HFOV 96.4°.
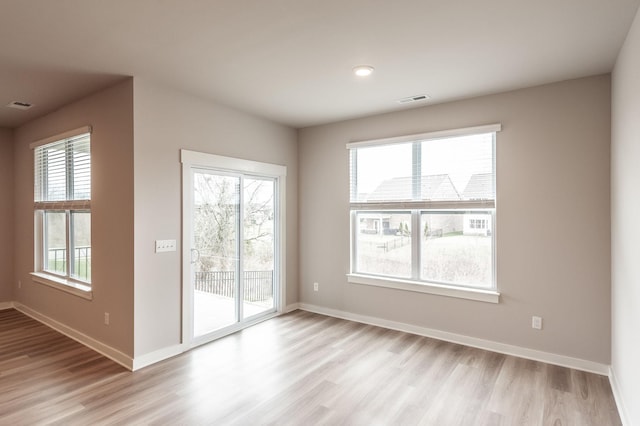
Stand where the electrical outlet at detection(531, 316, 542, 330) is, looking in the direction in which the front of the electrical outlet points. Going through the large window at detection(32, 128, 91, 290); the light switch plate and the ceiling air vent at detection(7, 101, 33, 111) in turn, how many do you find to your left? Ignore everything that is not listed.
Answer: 0

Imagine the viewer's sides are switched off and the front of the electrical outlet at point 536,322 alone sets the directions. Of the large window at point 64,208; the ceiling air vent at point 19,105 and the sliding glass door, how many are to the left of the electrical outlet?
0

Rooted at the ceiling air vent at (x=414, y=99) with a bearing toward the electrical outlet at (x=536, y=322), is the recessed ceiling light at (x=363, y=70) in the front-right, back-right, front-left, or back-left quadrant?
back-right

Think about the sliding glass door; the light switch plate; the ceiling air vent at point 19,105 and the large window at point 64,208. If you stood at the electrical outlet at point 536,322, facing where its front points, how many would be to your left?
0

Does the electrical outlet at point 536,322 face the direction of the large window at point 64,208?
no

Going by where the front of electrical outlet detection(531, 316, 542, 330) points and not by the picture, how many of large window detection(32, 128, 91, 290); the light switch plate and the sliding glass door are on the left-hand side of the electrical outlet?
0

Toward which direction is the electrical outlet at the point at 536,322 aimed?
toward the camera

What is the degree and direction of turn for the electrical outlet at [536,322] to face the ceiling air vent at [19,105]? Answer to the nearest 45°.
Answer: approximately 45° to its right

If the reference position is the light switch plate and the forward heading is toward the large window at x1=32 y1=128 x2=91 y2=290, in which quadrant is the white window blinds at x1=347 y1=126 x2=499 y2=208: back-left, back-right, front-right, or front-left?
back-right
